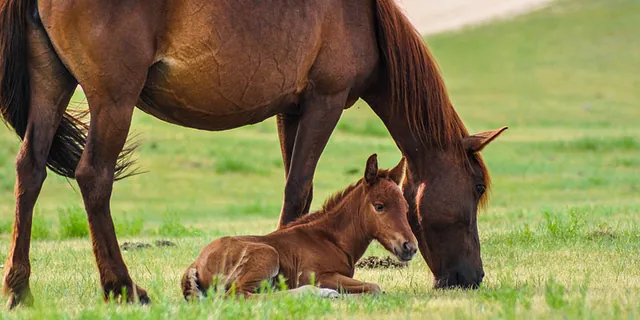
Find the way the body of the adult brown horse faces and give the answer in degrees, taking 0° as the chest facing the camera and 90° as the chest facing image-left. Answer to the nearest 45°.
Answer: approximately 270°

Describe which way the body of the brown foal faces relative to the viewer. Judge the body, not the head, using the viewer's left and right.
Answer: facing to the right of the viewer
